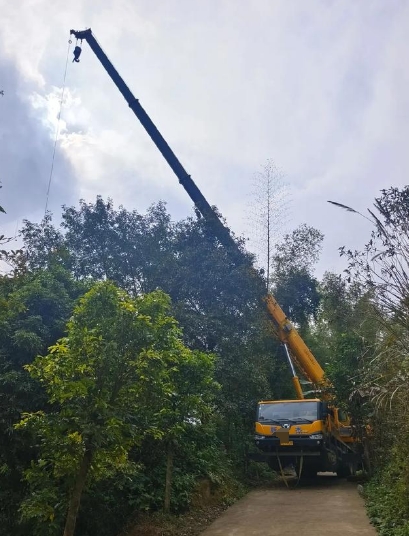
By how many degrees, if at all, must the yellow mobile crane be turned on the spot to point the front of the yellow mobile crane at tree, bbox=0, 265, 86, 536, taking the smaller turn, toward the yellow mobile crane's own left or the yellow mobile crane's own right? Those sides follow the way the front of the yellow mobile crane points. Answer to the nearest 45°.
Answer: approximately 45° to the yellow mobile crane's own right

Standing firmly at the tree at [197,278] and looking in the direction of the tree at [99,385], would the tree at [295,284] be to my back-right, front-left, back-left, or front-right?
back-left

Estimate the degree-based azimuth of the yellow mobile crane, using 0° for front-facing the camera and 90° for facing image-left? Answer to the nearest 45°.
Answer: approximately 0°

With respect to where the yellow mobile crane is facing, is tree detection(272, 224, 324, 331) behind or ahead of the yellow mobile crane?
behind
